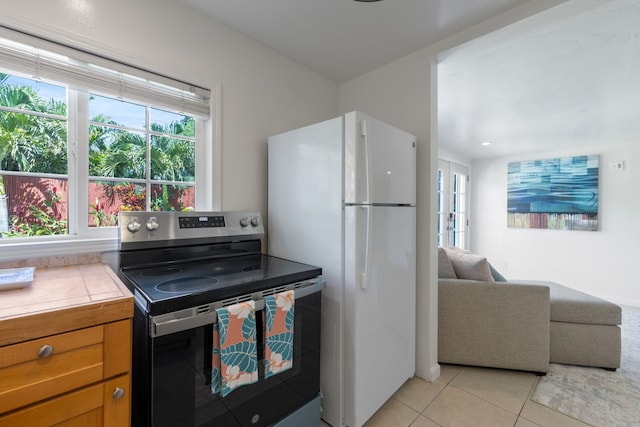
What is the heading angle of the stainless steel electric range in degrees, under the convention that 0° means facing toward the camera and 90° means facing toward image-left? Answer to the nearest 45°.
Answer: approximately 315°

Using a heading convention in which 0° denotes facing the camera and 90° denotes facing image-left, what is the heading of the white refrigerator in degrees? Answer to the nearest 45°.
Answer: approximately 315°

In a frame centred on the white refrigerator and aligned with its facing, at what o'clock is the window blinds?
The window blinds is roughly at 4 o'clock from the white refrigerator.

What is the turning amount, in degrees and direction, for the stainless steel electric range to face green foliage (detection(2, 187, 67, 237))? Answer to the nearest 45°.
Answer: approximately 180°

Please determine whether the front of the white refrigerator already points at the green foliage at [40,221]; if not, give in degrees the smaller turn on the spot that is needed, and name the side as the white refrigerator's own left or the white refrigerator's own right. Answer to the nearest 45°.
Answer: approximately 135° to the white refrigerator's own right
